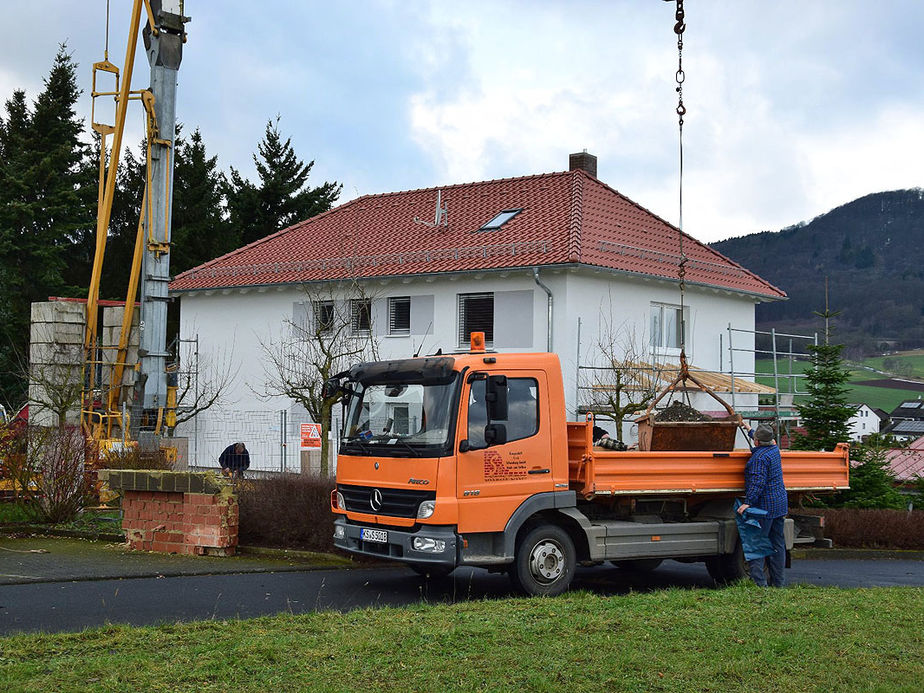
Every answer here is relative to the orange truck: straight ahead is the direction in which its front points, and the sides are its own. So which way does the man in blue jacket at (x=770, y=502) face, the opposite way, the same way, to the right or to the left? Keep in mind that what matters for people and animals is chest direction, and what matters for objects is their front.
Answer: to the right

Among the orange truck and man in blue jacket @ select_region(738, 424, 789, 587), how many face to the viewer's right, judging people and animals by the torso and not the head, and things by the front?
0

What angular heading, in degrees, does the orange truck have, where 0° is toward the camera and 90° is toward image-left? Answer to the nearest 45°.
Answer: approximately 45°

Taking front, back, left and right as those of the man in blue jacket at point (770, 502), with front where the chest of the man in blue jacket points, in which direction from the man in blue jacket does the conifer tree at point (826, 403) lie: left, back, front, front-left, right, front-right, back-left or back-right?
front-right

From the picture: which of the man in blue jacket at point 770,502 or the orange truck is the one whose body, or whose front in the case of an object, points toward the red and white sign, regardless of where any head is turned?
the man in blue jacket

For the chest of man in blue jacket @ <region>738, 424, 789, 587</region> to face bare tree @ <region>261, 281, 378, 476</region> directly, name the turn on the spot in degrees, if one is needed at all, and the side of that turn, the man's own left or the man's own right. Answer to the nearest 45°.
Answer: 0° — they already face it

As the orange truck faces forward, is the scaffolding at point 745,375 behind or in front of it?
behind

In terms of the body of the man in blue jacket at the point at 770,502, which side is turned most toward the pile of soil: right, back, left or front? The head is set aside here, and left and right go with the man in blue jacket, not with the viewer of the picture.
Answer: front

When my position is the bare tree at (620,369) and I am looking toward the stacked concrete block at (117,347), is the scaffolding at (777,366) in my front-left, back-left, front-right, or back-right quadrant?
back-right

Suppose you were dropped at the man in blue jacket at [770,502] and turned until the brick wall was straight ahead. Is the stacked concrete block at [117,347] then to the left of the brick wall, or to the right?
right

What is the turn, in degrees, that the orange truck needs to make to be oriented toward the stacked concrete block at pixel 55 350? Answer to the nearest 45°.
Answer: approximately 90° to its right

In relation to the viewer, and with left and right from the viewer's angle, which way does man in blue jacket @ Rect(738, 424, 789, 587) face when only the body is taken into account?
facing away from the viewer and to the left of the viewer

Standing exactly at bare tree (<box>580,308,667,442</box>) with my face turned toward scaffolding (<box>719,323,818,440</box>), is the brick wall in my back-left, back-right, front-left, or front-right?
back-right
